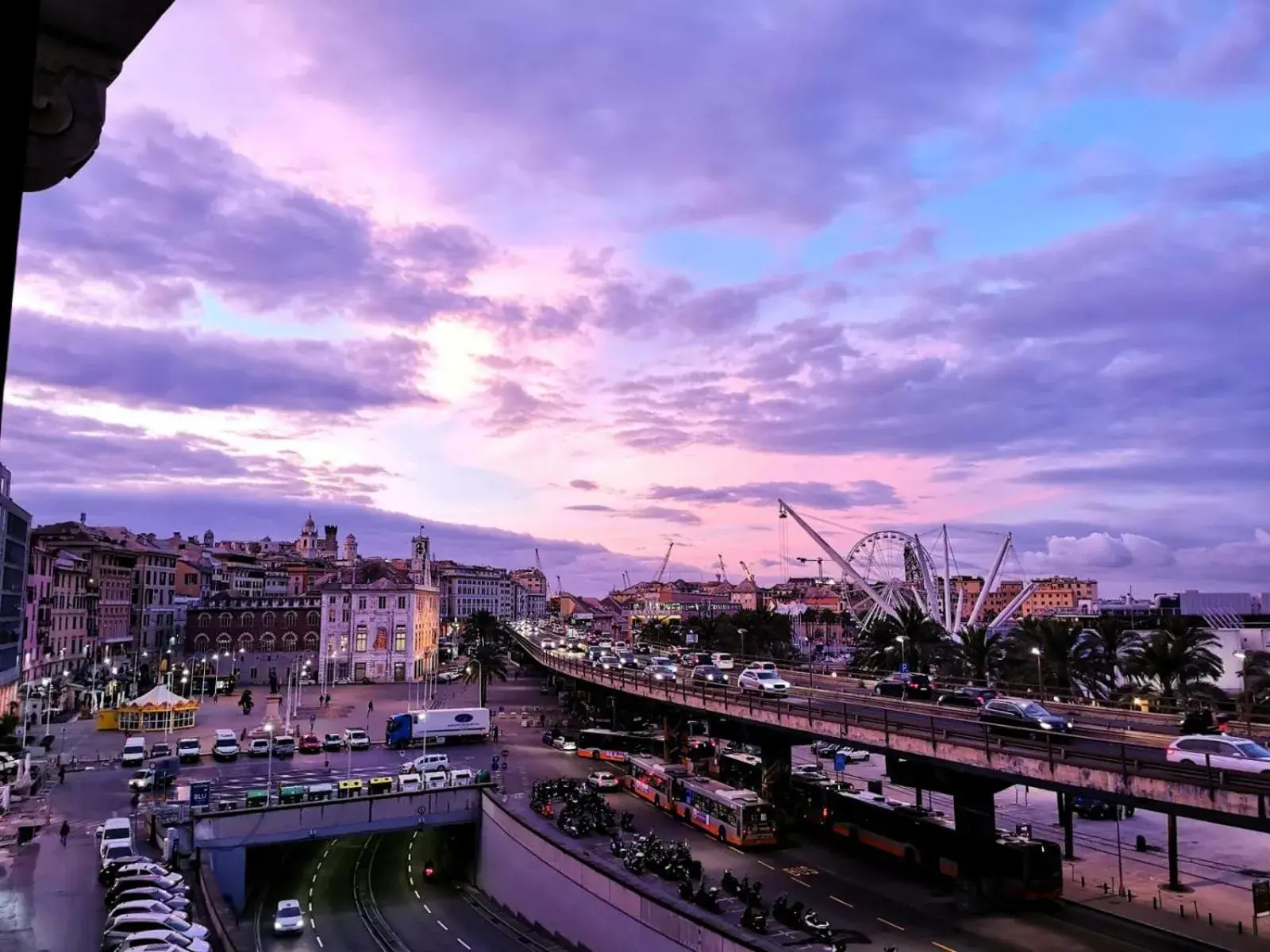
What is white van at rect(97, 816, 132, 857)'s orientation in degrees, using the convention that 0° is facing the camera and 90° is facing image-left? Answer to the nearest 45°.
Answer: approximately 0°

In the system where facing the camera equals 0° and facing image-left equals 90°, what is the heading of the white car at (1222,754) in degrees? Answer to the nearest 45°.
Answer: approximately 315°

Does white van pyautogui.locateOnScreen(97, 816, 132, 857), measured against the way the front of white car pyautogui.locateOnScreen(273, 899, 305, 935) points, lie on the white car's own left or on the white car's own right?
on the white car's own right

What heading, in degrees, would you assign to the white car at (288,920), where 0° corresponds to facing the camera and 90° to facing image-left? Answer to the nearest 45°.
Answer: approximately 0°

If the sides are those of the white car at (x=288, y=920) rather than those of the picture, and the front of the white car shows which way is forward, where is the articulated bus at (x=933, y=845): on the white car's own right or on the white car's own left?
on the white car's own left

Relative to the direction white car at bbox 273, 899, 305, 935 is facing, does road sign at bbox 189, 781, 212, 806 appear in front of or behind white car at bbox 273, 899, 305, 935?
behind

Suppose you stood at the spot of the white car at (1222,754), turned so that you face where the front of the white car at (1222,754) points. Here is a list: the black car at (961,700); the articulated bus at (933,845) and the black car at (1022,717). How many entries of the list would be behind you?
3
